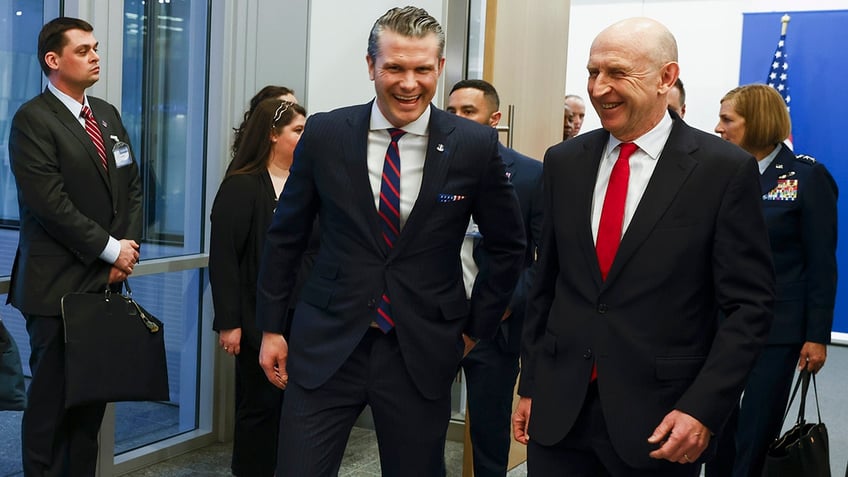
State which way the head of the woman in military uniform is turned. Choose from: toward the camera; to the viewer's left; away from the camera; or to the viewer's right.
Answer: to the viewer's left

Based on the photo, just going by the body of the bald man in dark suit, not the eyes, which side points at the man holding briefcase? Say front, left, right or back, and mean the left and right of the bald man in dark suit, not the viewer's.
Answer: right

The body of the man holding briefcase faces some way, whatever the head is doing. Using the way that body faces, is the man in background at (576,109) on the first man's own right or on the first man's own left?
on the first man's own left

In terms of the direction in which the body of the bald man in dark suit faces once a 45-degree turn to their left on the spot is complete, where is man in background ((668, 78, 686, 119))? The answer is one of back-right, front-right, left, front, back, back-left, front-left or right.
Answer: back

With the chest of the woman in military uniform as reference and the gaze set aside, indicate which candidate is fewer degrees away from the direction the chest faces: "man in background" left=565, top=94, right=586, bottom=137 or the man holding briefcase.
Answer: the man holding briefcase

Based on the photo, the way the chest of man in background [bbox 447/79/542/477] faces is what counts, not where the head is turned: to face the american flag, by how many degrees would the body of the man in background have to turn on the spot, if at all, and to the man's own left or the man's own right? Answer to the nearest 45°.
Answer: approximately 180°

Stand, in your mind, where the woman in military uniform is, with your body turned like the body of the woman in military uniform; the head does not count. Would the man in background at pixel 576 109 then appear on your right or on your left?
on your right

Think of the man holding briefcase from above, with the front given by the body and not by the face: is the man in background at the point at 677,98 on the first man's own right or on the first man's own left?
on the first man's own left
